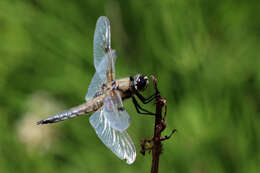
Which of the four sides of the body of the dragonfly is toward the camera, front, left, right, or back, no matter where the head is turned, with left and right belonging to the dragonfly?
right
